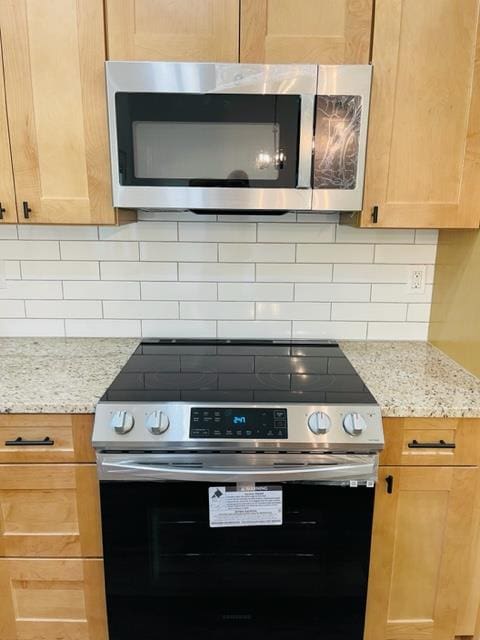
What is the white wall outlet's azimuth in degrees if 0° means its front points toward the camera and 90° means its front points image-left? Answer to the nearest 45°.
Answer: approximately 0°

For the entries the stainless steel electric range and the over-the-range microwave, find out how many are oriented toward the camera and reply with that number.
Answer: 2

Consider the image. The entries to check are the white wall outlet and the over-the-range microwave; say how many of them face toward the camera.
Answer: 2

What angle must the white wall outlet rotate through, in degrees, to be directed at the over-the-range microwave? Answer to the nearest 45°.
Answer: approximately 45° to its right

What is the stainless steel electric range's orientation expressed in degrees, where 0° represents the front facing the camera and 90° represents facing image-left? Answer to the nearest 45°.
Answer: approximately 0°

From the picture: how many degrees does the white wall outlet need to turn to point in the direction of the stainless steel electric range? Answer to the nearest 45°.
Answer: approximately 45° to its right
